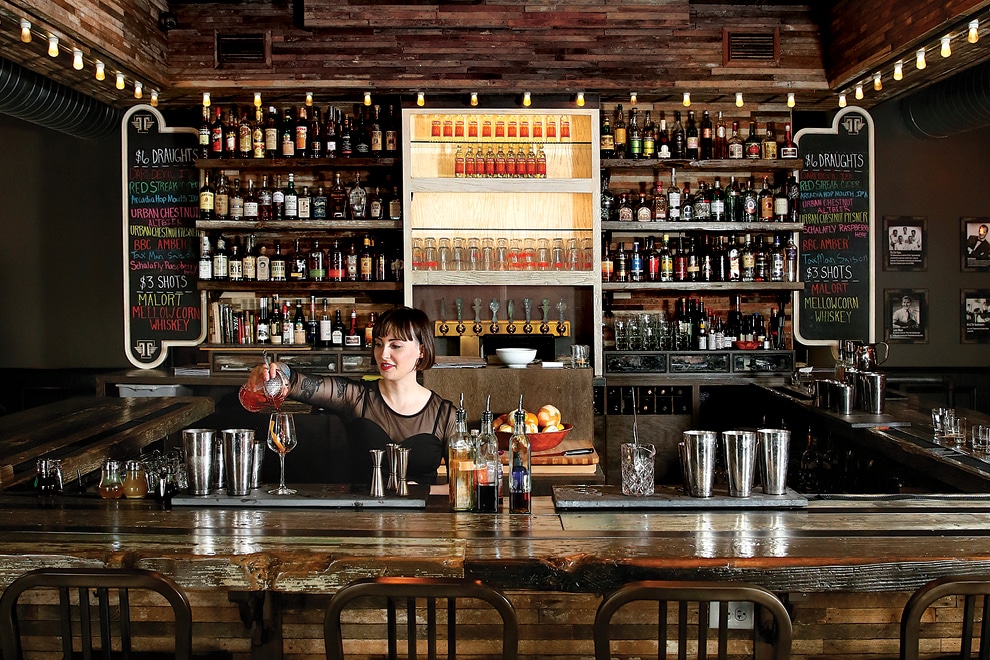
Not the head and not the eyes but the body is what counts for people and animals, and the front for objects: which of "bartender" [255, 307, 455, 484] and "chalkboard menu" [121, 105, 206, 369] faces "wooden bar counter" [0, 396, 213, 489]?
the chalkboard menu

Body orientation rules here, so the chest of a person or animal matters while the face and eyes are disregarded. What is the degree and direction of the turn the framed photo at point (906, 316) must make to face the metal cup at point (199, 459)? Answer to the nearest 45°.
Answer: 0° — it already faces it

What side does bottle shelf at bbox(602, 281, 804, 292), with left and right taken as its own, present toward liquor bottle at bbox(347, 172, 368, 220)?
right

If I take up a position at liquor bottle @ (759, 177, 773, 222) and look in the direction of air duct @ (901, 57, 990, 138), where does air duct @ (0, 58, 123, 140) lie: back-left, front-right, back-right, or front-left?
back-right

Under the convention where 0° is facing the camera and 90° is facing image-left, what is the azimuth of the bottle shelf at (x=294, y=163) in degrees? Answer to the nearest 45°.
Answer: approximately 0°

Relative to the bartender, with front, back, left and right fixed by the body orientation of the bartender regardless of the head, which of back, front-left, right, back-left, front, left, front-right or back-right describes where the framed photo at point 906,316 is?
back-left
